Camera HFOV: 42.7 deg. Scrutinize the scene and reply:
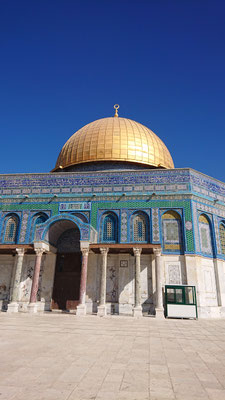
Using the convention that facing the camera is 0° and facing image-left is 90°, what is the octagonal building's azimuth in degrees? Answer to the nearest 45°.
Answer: approximately 0°

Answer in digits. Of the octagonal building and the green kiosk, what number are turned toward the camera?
2

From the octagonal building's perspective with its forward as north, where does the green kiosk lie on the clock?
The green kiosk is roughly at 10 o'clock from the octagonal building.

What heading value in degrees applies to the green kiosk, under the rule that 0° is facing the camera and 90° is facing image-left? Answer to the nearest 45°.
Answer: approximately 0°
